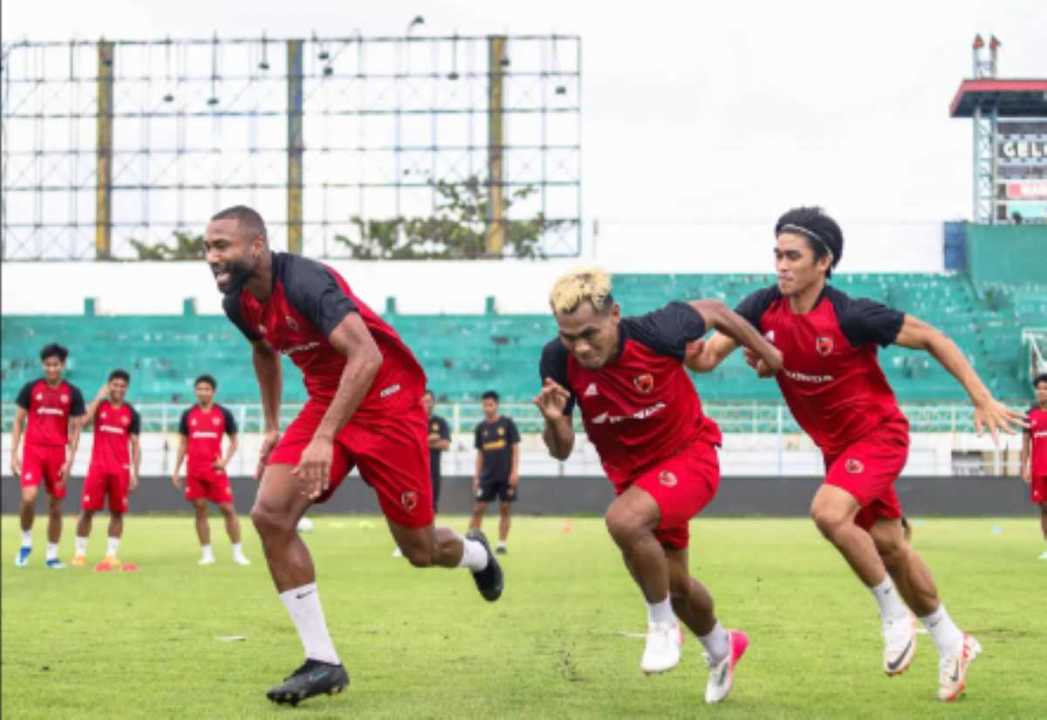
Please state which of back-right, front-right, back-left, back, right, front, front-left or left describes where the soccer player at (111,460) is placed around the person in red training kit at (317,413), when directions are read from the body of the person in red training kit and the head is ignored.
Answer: back-right

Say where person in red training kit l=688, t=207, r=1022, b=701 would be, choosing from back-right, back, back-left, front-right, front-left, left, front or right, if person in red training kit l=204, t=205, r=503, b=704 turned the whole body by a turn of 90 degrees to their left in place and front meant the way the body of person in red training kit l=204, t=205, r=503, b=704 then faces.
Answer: front-left

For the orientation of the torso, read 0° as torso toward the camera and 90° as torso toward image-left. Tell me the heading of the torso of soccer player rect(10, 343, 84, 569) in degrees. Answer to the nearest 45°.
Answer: approximately 0°

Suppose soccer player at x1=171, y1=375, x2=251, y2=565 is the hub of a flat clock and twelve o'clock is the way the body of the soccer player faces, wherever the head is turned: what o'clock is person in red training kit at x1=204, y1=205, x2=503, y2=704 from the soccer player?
The person in red training kit is roughly at 12 o'clock from the soccer player.

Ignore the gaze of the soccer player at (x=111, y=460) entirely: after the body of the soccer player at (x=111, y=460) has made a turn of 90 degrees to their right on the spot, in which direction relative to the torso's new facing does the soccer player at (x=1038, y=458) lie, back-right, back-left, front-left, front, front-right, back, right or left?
back

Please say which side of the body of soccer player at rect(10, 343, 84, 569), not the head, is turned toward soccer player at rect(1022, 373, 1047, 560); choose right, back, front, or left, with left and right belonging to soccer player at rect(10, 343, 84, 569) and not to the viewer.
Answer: left

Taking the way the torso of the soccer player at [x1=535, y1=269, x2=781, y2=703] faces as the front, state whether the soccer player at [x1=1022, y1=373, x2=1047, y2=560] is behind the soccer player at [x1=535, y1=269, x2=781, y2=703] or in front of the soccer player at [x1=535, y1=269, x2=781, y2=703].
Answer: behind
